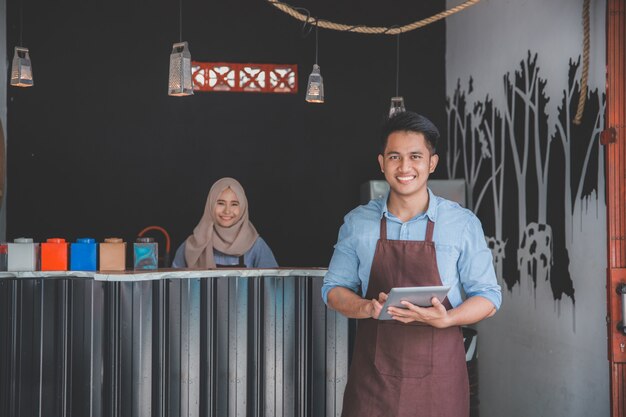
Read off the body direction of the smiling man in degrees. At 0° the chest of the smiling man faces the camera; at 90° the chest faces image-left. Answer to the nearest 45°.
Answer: approximately 0°

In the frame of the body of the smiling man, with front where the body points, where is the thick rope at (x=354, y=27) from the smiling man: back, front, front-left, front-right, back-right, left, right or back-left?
back

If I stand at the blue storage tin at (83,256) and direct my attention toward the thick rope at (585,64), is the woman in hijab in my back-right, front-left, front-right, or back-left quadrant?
front-left

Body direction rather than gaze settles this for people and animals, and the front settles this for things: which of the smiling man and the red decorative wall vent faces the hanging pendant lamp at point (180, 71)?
the red decorative wall vent

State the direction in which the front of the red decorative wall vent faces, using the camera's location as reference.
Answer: facing the viewer

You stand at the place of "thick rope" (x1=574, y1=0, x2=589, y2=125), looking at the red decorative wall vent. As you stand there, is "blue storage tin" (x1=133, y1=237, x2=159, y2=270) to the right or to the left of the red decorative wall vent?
left

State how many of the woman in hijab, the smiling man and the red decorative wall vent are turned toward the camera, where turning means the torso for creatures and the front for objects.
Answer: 3

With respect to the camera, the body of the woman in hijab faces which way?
toward the camera
